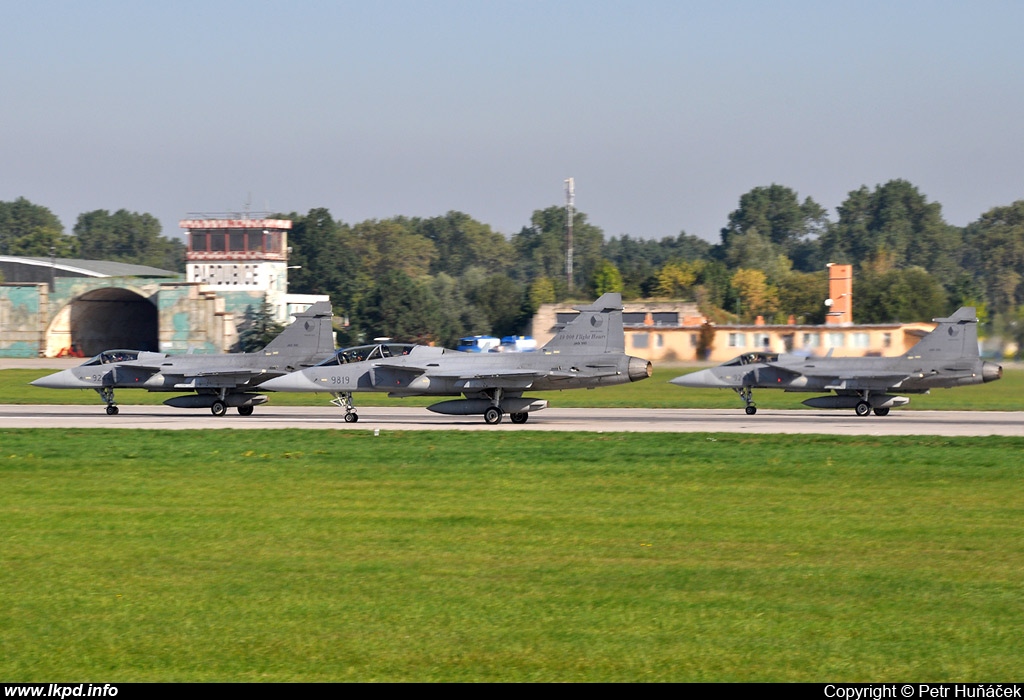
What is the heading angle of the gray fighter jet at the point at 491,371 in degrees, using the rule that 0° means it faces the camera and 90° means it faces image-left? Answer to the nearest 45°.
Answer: approximately 90°

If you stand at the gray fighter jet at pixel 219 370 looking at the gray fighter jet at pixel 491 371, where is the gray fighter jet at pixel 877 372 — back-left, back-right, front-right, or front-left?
front-left

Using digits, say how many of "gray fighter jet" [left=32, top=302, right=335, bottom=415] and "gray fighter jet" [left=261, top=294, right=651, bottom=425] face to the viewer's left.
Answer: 2

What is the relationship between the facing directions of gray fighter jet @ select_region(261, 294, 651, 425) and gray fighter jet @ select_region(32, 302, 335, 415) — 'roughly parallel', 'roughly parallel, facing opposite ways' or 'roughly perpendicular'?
roughly parallel

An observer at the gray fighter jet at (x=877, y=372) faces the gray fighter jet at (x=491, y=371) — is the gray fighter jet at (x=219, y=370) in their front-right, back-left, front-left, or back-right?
front-right

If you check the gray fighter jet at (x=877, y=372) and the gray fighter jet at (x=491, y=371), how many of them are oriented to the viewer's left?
2

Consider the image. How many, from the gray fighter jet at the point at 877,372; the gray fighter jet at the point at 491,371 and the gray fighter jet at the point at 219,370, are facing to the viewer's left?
3

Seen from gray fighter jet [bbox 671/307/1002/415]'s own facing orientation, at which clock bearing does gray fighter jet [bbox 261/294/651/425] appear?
gray fighter jet [bbox 261/294/651/425] is roughly at 11 o'clock from gray fighter jet [bbox 671/307/1002/415].

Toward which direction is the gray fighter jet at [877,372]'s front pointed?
to the viewer's left

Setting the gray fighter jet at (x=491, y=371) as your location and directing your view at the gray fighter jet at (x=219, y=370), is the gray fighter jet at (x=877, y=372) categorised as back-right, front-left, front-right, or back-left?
back-right

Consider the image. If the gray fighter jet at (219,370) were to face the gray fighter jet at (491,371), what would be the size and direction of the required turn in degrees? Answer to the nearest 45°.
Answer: approximately 135° to its left

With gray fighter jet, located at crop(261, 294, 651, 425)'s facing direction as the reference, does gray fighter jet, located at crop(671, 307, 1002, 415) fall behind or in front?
behind

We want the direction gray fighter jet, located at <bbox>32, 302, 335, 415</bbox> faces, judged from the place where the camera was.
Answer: facing to the left of the viewer

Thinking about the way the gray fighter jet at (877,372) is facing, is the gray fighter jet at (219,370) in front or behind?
in front

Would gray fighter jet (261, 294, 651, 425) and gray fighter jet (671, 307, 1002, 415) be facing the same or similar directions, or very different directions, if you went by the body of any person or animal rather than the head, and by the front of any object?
same or similar directions
